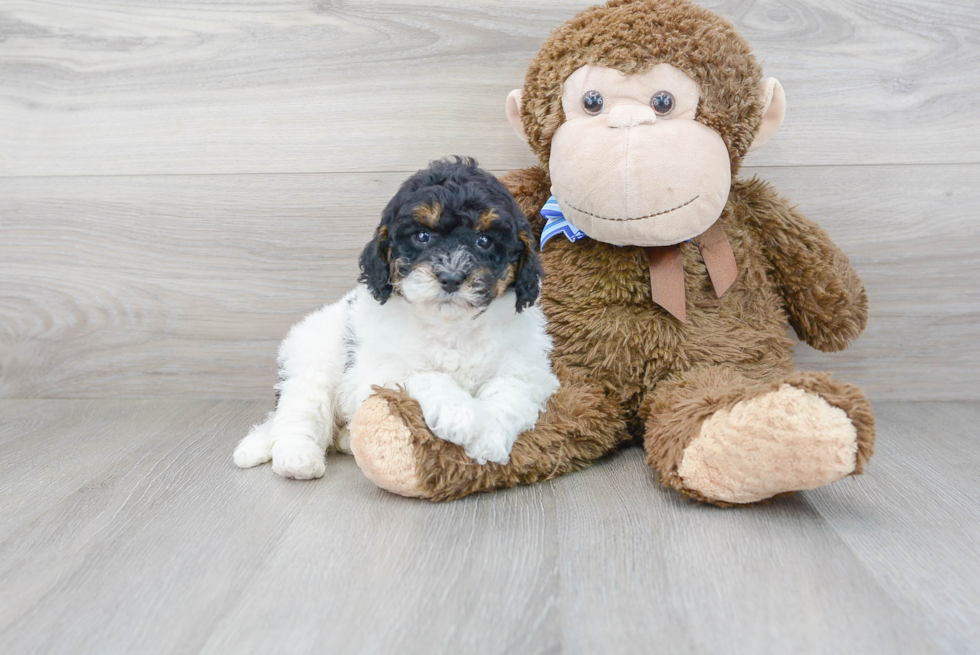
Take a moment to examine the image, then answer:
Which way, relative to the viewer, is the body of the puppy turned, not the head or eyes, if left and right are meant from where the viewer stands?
facing the viewer and to the right of the viewer

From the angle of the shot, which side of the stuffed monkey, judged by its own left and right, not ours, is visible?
front
